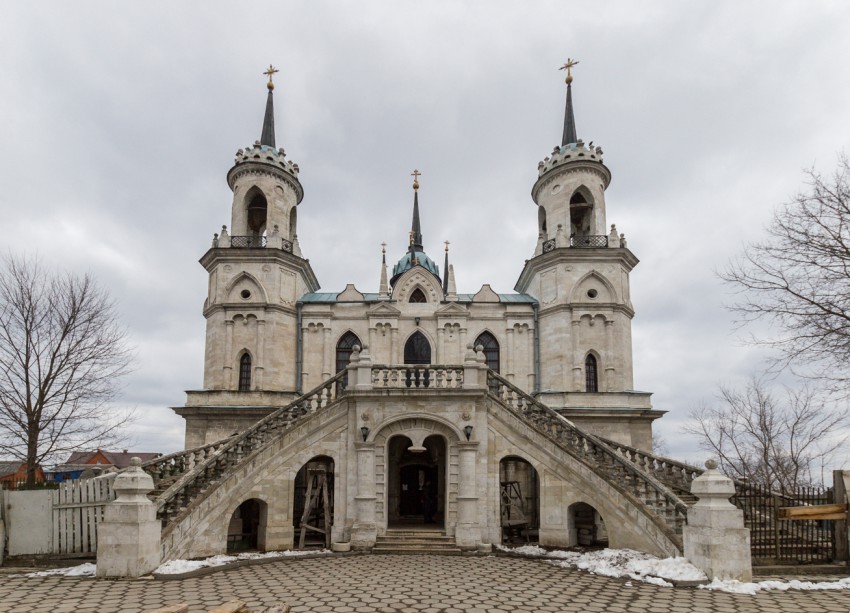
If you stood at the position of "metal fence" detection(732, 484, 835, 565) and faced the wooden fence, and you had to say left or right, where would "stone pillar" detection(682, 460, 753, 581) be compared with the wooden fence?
left

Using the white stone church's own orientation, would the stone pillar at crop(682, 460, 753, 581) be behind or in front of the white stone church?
in front

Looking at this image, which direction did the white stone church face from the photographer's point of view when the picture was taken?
facing the viewer

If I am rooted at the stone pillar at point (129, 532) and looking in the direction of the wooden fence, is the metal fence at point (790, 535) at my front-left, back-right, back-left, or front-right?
back-right

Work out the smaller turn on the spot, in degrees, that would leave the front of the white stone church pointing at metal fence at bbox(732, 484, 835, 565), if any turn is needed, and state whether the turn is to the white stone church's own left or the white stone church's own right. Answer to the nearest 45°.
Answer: approximately 45° to the white stone church's own left
